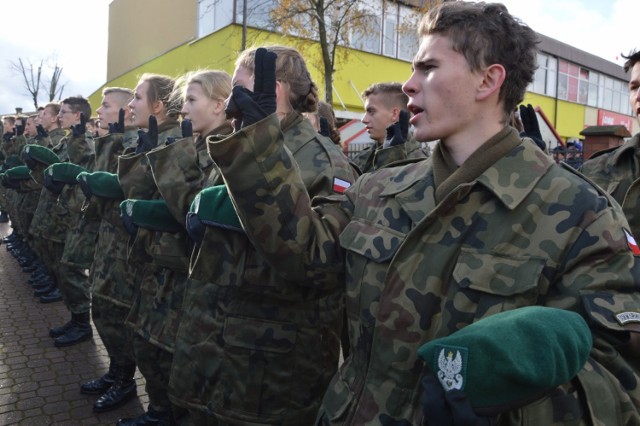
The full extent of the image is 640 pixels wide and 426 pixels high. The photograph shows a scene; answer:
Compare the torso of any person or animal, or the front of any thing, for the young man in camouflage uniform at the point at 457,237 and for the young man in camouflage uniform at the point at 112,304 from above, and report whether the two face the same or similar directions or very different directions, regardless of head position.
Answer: same or similar directions

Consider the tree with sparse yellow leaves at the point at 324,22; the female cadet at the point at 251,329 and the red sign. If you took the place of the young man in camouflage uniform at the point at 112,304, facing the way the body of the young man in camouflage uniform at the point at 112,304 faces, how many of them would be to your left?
1

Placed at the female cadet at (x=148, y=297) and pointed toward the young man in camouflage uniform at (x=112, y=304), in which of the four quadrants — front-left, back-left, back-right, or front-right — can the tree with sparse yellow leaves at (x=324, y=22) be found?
front-right

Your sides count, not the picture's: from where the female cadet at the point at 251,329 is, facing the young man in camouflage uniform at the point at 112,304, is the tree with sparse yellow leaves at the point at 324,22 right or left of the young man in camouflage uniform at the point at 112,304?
right

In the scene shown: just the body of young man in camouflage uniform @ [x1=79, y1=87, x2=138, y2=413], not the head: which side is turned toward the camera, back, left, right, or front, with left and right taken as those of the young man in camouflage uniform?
left

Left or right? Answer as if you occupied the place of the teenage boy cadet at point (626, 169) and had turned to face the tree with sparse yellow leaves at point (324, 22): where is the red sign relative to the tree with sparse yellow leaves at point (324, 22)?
right

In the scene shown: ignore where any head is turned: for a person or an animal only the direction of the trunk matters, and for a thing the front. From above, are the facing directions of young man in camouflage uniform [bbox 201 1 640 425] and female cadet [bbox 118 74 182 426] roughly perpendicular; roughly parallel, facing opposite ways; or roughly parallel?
roughly parallel
